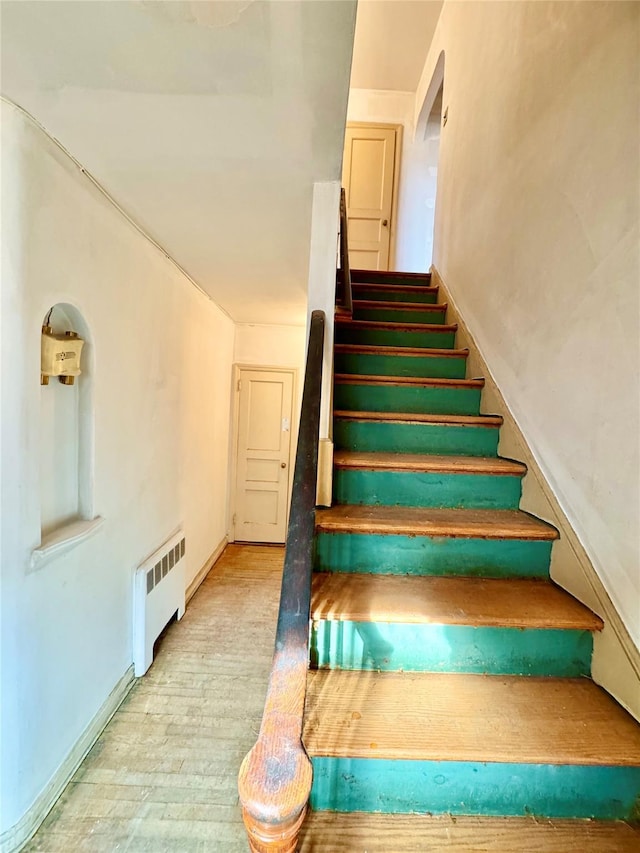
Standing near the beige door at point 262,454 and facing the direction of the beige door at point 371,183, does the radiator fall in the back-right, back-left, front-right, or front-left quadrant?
back-right

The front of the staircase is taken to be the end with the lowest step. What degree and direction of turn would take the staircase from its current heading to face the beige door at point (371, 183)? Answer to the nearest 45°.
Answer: approximately 180°

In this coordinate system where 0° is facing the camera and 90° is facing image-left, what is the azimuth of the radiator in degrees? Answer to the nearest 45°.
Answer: approximately 315°

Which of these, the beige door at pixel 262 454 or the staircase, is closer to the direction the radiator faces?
the staircase

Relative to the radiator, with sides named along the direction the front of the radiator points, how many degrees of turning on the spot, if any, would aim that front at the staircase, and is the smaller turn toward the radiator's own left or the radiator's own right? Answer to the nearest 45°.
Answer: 0° — it already faces it

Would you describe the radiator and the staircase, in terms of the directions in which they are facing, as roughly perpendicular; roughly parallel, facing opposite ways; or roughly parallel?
roughly perpendicular

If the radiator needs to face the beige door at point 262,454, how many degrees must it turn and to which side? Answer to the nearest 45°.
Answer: approximately 90° to its left
